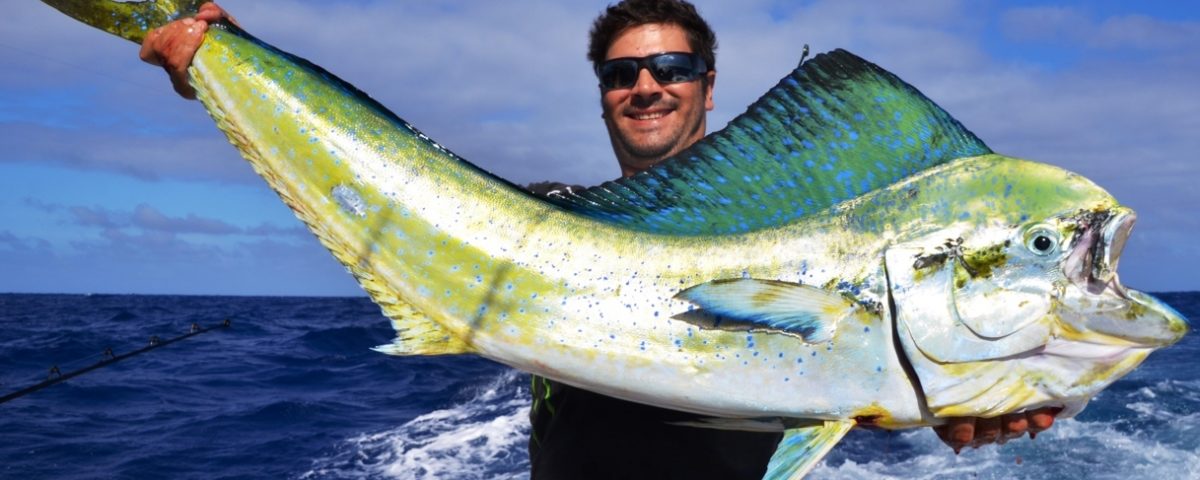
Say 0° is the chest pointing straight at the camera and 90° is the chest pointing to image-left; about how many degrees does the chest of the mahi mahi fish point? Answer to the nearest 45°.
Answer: approximately 270°

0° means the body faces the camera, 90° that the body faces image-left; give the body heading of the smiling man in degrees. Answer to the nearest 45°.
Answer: approximately 0°
